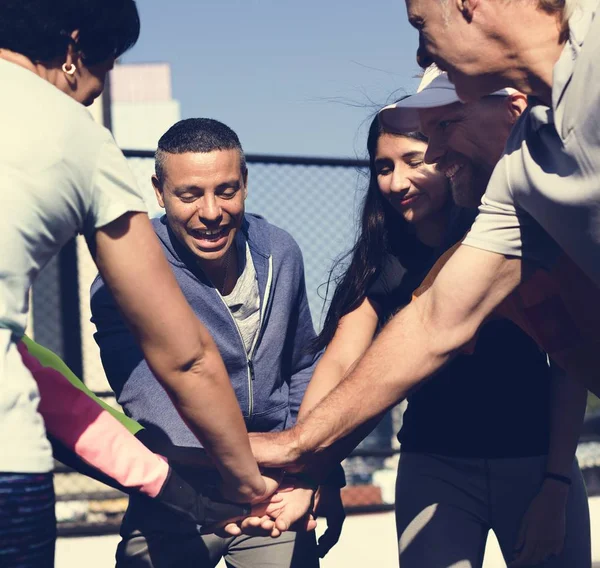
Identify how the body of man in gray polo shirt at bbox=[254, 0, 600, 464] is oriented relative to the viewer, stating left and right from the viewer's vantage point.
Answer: facing to the left of the viewer

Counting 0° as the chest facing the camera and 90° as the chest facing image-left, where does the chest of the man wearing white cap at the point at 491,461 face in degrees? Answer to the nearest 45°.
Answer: approximately 45°

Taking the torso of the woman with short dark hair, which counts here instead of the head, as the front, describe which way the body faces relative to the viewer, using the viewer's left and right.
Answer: facing away from the viewer and to the right of the viewer

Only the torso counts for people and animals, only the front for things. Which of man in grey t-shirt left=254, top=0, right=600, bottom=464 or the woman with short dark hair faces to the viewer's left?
the man in grey t-shirt

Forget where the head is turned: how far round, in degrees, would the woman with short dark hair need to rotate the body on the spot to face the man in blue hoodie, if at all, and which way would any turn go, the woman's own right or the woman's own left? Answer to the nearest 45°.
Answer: approximately 45° to the woman's own left

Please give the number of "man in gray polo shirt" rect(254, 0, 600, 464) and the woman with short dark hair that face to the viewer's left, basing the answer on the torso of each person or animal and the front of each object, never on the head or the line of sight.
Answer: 1

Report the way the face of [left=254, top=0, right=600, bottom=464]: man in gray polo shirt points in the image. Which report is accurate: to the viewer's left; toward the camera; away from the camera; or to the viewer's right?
to the viewer's left
